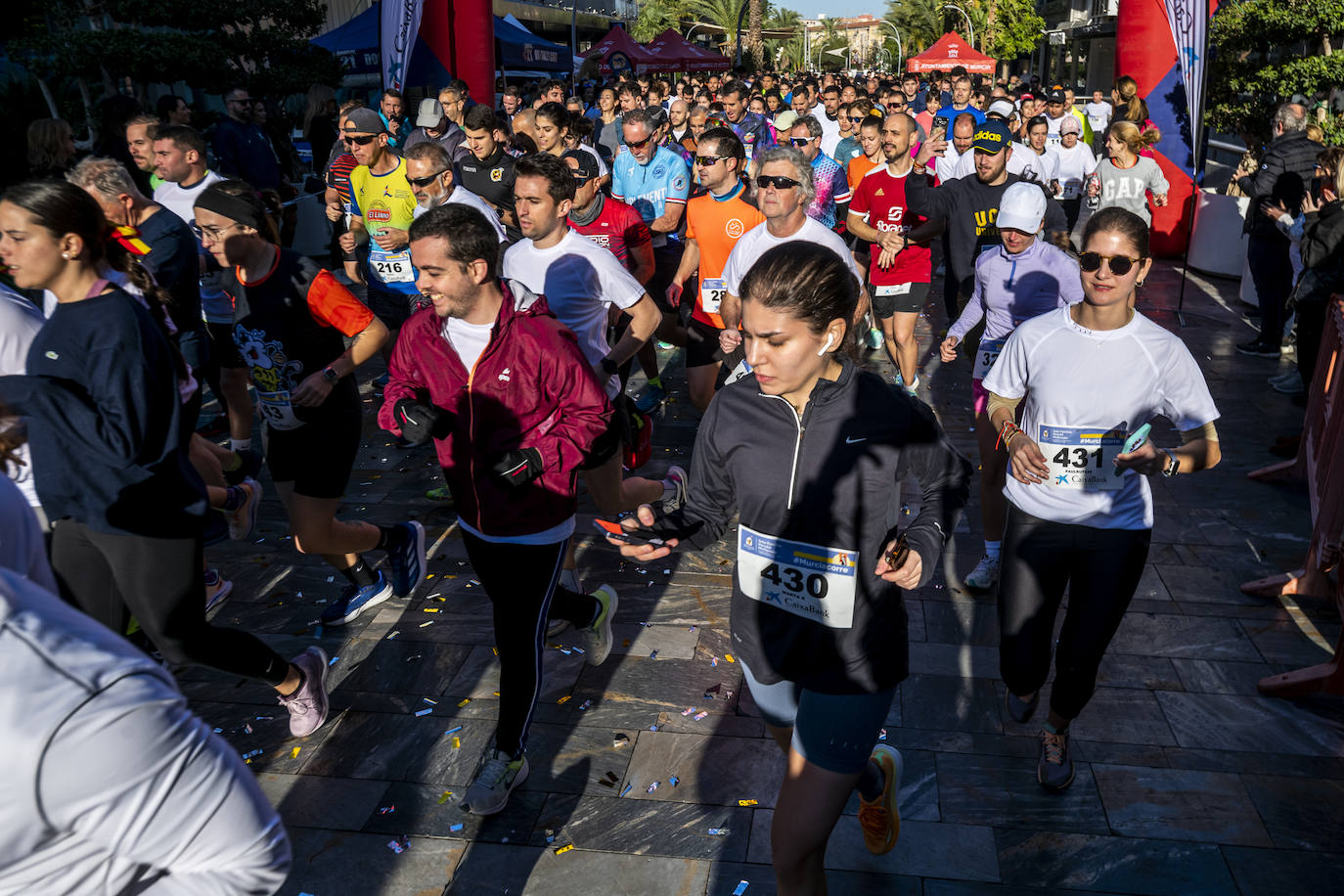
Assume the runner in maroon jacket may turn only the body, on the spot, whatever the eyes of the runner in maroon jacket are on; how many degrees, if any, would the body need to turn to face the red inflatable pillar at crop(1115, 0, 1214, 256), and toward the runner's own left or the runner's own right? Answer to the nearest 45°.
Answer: approximately 180°

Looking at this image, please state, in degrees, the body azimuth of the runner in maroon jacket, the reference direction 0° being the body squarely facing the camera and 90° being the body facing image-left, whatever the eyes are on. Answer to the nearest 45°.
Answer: approximately 45°

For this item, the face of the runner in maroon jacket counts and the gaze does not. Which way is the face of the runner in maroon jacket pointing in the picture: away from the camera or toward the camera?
toward the camera

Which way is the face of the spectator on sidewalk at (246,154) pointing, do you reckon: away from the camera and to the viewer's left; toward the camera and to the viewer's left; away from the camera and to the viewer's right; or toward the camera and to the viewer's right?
toward the camera and to the viewer's right

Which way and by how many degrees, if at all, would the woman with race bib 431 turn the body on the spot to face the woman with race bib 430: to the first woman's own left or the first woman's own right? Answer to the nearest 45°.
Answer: approximately 45° to the first woman's own right

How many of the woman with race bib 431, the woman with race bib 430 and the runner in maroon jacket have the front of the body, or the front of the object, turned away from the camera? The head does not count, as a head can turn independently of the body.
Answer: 0

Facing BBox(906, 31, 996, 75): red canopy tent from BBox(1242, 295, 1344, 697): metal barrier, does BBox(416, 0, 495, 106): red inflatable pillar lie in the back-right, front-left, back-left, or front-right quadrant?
front-left

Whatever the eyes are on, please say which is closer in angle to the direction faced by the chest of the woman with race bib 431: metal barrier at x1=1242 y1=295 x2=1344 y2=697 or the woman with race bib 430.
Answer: the woman with race bib 430

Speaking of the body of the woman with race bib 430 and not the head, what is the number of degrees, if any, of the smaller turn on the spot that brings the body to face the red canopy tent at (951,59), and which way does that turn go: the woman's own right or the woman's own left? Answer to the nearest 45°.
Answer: approximately 135° to the woman's own right

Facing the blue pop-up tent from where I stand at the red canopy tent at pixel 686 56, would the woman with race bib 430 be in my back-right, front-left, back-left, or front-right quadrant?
front-left

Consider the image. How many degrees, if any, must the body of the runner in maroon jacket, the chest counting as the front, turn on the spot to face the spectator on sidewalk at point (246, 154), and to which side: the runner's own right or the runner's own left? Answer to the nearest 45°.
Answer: approximately 135° to the runner's own right

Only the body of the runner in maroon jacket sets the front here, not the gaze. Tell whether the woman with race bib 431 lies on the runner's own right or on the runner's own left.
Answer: on the runner's own left

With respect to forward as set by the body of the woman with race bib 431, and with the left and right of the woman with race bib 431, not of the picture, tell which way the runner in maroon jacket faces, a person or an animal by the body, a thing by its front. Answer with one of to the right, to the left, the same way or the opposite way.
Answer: the same way

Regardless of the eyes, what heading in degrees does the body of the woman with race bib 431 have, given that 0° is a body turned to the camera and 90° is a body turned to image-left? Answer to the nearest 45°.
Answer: approximately 0°

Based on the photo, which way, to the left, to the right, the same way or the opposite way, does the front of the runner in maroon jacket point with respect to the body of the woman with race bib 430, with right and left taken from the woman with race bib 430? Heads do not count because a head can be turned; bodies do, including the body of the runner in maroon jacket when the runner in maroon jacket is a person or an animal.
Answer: the same way

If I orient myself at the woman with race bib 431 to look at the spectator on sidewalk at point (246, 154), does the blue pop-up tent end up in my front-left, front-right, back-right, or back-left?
front-right

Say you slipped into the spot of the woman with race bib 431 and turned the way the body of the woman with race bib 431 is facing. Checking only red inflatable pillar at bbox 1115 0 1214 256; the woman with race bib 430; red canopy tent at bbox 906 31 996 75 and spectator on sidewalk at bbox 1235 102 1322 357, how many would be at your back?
3

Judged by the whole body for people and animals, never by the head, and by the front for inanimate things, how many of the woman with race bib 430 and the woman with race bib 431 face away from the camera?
0
